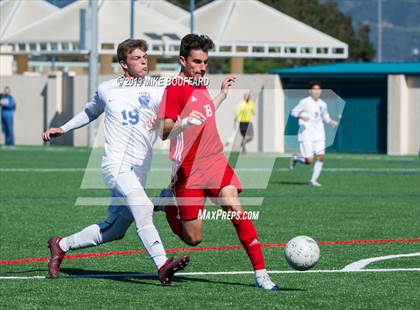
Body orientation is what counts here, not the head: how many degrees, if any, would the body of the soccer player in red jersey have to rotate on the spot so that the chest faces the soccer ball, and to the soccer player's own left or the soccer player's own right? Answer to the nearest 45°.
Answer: approximately 45° to the soccer player's own left

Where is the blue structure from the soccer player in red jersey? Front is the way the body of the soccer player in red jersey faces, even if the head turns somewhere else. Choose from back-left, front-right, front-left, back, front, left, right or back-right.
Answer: back-left

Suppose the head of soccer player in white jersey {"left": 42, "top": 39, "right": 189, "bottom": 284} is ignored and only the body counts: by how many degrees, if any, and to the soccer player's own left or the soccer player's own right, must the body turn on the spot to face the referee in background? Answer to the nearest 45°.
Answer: approximately 135° to the soccer player's own left

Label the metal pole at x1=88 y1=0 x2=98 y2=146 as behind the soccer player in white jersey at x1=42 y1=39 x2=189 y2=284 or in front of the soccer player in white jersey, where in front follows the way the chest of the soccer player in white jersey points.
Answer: behind

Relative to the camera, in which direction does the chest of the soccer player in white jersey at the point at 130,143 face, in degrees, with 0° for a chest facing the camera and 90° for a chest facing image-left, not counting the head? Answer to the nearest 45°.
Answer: approximately 315°

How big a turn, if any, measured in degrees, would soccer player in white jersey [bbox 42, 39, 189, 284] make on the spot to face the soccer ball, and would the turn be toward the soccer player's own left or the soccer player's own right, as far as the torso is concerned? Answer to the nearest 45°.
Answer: approximately 45° to the soccer player's own left
